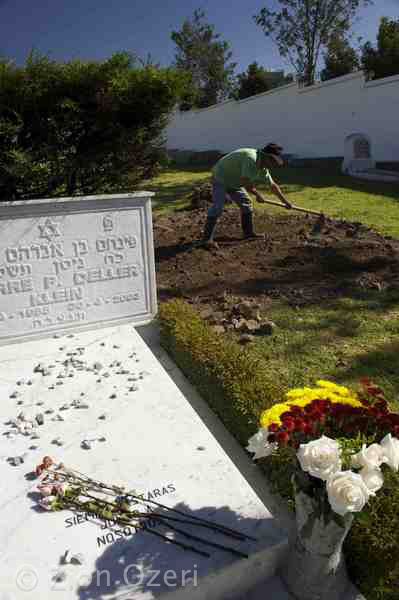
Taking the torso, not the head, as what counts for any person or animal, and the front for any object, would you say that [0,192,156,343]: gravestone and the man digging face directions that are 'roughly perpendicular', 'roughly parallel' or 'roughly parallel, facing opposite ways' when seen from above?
roughly perpendicular

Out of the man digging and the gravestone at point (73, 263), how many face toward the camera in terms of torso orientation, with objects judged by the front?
1

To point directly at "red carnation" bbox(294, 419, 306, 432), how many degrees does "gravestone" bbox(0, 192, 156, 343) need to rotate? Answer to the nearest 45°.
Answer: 0° — it already faces it

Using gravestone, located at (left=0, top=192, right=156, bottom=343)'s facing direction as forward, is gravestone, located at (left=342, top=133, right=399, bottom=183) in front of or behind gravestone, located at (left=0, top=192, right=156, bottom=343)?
behind

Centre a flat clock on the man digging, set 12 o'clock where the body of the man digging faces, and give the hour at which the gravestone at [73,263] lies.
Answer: The gravestone is roughly at 4 o'clock from the man digging.

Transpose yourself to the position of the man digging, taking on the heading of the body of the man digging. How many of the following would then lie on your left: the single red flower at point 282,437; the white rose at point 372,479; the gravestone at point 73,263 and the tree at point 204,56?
1

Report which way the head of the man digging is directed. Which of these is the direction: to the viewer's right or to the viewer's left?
to the viewer's right

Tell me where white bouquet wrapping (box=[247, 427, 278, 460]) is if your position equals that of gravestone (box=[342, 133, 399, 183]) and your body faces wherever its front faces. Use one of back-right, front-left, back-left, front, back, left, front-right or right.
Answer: front-right

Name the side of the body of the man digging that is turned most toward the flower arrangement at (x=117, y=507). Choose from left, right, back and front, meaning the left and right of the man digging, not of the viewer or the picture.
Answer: right

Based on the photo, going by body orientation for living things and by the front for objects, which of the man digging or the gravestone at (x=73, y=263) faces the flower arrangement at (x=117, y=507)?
the gravestone

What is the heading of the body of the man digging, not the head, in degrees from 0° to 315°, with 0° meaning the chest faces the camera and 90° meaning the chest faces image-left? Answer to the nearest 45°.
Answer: approximately 270°

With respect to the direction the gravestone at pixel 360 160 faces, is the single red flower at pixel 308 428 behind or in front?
in front

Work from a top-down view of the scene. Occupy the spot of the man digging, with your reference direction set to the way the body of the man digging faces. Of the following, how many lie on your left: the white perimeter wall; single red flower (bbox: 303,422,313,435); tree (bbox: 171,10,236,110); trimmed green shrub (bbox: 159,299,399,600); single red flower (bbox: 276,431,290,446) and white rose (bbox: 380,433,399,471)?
2
